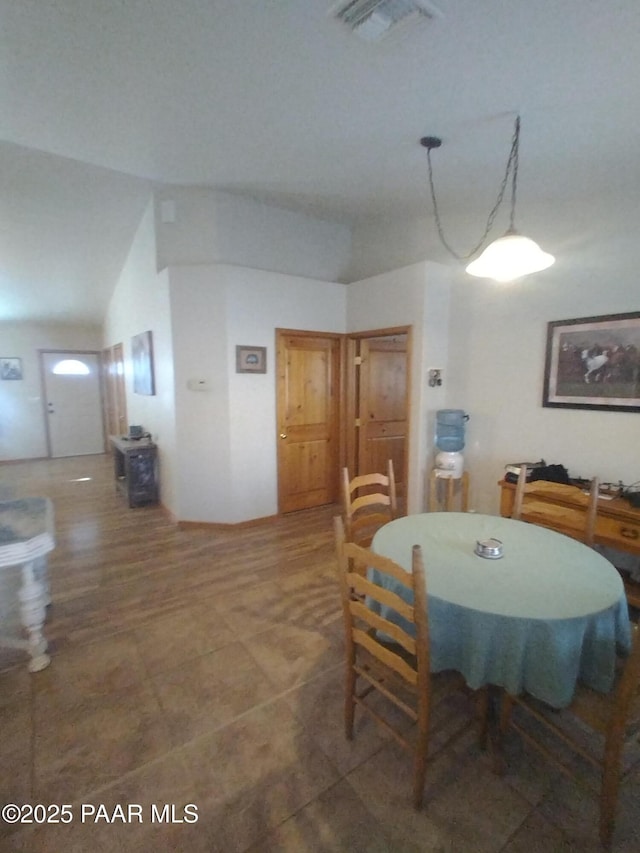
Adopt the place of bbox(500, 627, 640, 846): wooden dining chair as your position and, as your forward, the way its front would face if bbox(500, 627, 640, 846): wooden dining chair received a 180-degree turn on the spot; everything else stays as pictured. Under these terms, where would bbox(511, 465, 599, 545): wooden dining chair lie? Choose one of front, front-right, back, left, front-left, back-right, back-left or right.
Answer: back-left

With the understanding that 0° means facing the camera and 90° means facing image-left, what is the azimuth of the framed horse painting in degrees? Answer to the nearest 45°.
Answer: approximately 45°

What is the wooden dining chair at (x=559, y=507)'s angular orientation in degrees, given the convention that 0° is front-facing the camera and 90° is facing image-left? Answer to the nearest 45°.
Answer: approximately 45°

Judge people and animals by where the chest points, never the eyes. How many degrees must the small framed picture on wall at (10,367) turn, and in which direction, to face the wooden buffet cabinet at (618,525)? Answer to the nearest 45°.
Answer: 0° — it already faces it

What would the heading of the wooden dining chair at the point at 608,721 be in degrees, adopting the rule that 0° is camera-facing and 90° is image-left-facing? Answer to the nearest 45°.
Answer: approximately 135°

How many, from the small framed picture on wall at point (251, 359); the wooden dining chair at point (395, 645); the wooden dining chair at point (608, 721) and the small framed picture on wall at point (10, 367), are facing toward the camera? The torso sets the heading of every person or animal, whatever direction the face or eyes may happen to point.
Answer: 2

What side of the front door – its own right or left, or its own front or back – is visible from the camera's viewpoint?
front

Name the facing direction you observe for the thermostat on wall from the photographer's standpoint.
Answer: facing the viewer

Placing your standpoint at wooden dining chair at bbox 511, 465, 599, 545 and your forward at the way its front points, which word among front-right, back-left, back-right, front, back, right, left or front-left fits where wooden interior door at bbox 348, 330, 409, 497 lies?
right

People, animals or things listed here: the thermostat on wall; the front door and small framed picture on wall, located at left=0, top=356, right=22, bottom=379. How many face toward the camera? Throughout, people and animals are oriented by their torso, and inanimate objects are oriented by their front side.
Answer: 3

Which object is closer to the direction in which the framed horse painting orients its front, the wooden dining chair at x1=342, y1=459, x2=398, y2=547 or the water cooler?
the wooden dining chair

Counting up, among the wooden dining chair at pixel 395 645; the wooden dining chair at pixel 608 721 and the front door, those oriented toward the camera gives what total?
1

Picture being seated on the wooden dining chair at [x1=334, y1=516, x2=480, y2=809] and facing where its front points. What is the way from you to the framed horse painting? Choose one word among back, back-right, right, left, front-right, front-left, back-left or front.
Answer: front

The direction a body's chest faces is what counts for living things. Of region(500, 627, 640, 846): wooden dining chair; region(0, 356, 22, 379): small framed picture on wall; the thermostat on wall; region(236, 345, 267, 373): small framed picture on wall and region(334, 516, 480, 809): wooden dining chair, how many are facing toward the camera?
3

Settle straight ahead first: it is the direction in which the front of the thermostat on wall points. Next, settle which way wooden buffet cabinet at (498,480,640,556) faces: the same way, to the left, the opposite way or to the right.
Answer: to the right

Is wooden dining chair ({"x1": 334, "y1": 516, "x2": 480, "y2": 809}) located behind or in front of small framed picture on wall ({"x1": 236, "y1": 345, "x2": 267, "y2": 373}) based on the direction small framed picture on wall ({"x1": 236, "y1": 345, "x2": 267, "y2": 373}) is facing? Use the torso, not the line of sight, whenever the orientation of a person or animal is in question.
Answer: in front

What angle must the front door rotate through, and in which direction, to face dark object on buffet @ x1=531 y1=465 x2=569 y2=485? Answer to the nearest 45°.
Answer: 0° — it already faces it

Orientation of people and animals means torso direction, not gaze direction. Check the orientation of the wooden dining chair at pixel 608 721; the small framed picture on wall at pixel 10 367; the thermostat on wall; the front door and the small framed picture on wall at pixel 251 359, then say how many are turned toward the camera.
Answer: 4

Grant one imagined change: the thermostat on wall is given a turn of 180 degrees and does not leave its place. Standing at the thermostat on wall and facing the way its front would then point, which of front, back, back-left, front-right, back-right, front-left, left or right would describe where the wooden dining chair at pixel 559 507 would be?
back-right

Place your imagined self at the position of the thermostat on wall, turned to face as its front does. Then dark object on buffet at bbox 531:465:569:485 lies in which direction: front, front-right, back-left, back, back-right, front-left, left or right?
front-left

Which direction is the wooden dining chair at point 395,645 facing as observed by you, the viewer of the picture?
facing away from the viewer and to the right of the viewer
